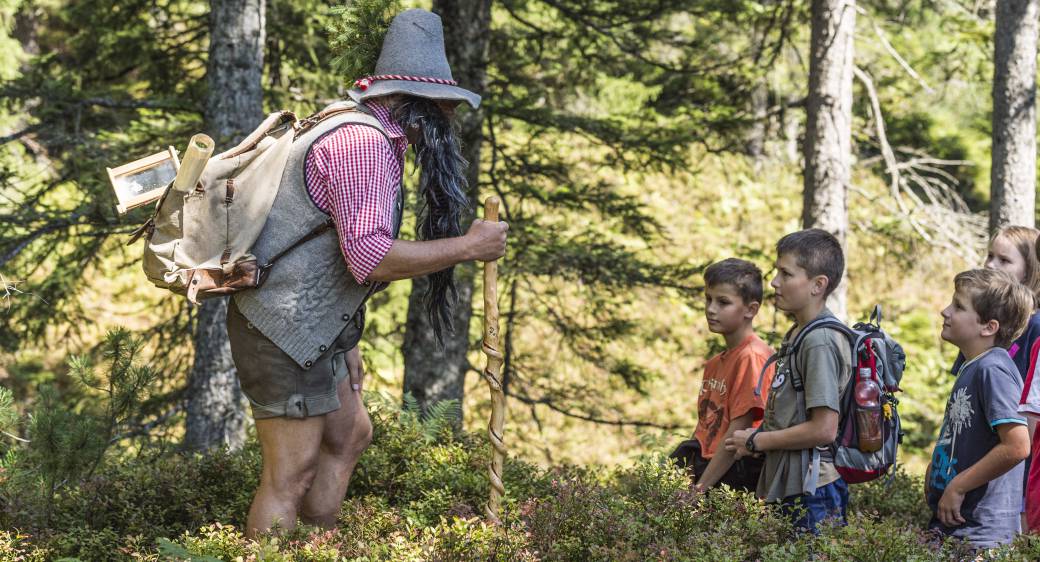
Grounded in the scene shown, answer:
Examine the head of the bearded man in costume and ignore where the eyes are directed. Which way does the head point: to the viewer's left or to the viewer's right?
to the viewer's right

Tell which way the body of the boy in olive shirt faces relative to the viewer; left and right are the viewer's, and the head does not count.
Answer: facing to the left of the viewer

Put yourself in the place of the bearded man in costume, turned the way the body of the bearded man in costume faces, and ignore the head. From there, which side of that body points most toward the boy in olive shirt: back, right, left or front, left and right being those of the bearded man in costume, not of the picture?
front

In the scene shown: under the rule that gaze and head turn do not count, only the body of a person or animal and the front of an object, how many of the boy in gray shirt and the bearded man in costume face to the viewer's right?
1

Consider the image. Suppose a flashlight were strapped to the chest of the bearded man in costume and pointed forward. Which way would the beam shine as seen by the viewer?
to the viewer's right

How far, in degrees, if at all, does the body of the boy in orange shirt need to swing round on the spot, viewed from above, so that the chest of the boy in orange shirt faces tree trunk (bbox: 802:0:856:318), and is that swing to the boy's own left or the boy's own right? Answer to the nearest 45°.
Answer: approximately 135° to the boy's own right

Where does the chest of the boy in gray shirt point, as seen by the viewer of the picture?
to the viewer's left

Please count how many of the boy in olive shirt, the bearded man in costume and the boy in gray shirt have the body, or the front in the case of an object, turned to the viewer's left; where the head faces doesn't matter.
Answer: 2

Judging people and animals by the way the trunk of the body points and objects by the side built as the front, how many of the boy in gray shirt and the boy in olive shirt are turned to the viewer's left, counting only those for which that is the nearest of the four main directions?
2

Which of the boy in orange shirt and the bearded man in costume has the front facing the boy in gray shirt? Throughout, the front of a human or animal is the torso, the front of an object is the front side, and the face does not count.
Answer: the bearded man in costume

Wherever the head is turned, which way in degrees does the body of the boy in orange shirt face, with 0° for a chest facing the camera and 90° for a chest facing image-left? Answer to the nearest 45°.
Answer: approximately 45°

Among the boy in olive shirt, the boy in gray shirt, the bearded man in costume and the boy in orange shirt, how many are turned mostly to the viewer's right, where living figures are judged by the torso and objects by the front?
1
